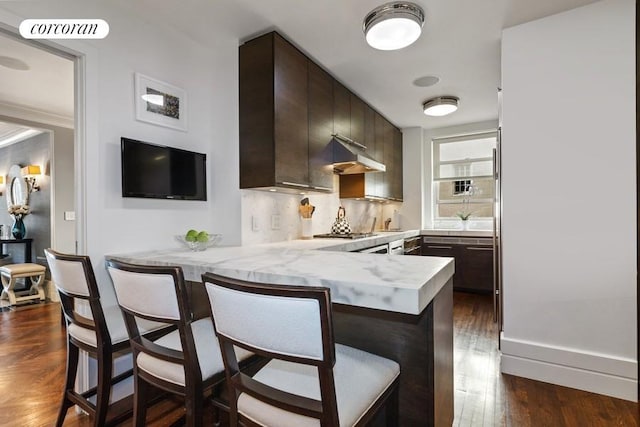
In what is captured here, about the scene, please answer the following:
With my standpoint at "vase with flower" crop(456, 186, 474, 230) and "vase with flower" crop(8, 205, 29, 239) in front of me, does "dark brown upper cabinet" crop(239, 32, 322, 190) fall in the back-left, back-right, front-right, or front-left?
front-left

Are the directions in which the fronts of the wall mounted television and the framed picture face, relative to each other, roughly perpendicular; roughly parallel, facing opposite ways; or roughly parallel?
roughly parallel

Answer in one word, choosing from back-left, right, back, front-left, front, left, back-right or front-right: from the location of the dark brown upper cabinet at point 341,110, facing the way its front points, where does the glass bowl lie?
right

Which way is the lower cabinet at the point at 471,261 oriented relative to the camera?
toward the camera

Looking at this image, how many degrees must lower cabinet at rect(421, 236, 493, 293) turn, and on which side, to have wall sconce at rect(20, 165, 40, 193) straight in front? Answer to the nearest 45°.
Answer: approximately 90° to its right

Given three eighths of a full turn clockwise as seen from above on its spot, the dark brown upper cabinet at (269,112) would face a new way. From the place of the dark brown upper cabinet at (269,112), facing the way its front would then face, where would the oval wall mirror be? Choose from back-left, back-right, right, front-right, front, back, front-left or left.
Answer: front-right

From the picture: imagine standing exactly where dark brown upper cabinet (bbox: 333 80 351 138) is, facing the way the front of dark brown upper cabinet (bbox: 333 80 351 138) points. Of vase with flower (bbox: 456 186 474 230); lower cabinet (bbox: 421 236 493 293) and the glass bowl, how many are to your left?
2

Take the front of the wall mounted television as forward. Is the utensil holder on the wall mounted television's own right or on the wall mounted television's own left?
on the wall mounted television's own left

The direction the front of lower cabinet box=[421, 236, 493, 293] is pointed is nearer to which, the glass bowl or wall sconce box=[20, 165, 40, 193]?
the glass bowl

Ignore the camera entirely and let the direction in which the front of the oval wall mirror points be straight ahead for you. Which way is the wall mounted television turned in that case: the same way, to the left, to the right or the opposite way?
the same way

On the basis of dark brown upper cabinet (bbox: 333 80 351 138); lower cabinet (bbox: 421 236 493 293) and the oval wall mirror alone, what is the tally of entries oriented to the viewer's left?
0

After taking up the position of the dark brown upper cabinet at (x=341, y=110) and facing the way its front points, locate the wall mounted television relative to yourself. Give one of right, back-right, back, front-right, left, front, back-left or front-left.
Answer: right

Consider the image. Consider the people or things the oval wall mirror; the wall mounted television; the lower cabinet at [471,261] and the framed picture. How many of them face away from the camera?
0

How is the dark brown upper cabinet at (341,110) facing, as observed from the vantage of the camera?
facing the viewer and to the right of the viewer

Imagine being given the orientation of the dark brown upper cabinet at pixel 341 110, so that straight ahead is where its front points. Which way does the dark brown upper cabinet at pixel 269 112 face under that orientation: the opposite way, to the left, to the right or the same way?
the same way
